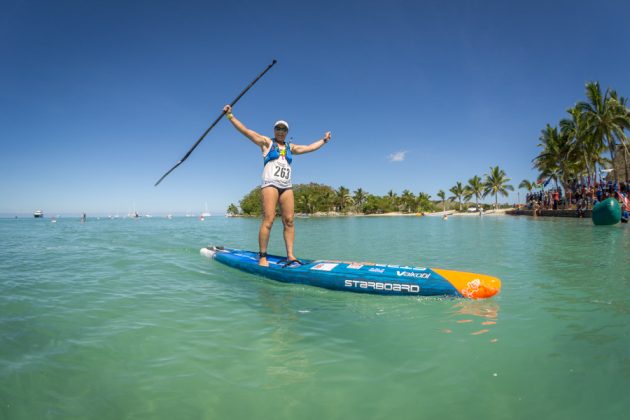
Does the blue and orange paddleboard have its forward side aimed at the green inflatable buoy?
no

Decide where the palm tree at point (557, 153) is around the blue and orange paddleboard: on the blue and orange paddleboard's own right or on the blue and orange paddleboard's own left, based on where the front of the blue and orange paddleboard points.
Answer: on the blue and orange paddleboard's own left

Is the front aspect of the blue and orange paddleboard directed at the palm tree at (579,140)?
no

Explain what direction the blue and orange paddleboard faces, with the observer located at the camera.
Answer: facing the viewer and to the right of the viewer

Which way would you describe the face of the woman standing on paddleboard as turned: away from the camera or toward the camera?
toward the camera

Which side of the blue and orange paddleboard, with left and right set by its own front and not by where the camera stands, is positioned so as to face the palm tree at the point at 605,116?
left

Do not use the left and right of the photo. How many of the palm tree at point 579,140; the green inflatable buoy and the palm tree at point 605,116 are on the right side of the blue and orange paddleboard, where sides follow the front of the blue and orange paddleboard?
0

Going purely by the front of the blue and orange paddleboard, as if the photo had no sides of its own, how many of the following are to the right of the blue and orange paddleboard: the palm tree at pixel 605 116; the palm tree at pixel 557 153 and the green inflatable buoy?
0
